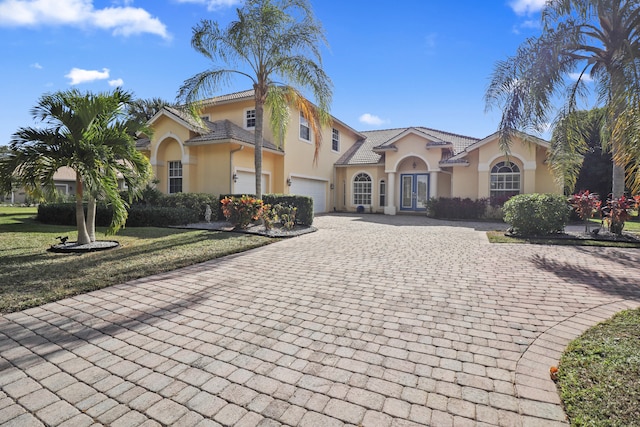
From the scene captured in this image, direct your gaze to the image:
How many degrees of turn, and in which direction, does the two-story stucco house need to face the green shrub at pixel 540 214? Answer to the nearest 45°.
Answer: approximately 45° to its left

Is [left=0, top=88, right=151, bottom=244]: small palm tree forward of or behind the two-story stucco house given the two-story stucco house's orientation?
forward

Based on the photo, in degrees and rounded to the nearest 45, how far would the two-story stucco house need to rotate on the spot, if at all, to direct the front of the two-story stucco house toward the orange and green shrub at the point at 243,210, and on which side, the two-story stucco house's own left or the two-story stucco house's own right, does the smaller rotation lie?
0° — it already faces it

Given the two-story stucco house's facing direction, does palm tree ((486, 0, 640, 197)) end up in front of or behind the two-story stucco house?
in front

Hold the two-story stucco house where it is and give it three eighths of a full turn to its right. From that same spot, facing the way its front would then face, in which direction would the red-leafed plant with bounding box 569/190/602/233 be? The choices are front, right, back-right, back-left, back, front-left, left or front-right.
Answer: back

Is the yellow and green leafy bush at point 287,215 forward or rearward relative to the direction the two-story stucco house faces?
forward

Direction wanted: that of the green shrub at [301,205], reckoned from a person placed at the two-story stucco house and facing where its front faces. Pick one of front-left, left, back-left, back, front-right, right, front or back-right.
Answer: front

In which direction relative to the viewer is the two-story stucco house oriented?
toward the camera

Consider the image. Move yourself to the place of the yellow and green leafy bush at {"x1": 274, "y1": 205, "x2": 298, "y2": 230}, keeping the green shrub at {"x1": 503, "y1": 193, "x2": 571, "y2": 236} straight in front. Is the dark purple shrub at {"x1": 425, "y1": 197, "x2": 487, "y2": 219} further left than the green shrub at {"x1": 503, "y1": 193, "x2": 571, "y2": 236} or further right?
left
